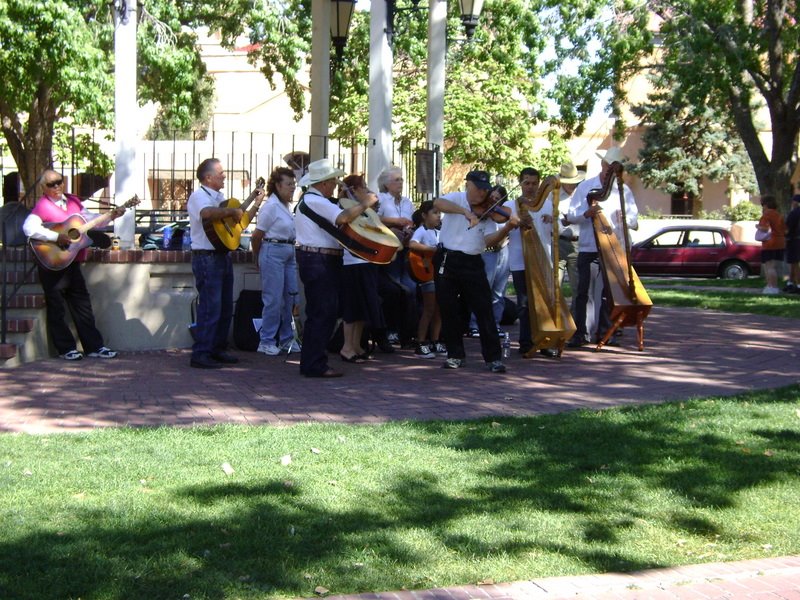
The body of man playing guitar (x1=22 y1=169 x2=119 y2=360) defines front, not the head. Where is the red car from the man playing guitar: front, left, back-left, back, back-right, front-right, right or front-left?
left

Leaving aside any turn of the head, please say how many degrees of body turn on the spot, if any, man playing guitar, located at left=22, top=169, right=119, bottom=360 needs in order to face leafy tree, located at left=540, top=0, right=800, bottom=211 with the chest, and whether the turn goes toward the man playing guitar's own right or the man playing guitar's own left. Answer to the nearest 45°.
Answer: approximately 90° to the man playing guitar's own left

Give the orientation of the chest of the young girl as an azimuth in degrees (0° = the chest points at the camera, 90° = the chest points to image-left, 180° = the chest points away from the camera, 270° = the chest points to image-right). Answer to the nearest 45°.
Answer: approximately 315°

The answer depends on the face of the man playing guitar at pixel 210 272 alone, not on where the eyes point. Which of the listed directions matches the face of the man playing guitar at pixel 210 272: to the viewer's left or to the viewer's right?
to the viewer's right

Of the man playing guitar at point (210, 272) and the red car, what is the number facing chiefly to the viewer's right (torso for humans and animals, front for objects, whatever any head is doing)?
1

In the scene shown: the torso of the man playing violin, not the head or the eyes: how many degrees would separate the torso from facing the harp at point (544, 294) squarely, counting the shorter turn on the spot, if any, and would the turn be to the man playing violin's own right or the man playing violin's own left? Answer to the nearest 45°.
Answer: approximately 90° to the man playing violin's own left

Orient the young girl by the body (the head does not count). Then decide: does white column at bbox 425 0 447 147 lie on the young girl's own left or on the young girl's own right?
on the young girl's own left

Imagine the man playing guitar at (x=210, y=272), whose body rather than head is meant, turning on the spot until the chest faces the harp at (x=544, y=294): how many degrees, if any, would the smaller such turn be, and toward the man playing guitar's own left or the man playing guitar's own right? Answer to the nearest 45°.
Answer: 0° — they already face it

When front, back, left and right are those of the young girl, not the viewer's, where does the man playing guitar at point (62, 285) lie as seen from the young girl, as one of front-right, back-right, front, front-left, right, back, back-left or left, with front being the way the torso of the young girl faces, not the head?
back-right

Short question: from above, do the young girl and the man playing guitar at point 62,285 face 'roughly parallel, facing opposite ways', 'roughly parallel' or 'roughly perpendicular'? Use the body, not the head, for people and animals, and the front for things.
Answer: roughly parallel

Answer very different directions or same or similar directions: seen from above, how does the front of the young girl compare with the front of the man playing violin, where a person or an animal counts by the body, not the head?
same or similar directions

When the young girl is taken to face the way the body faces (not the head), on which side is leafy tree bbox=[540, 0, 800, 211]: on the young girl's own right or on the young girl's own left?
on the young girl's own left
